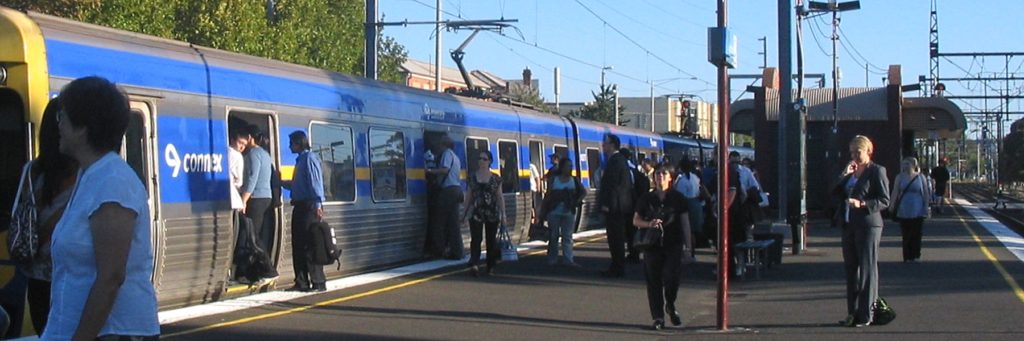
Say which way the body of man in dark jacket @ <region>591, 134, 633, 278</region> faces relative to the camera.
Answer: to the viewer's left

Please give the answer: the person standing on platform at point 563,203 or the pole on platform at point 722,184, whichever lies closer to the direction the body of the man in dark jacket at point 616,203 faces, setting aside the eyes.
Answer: the person standing on platform

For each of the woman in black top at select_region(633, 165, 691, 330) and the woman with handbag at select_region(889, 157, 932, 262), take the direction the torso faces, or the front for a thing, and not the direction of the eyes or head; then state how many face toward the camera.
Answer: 2

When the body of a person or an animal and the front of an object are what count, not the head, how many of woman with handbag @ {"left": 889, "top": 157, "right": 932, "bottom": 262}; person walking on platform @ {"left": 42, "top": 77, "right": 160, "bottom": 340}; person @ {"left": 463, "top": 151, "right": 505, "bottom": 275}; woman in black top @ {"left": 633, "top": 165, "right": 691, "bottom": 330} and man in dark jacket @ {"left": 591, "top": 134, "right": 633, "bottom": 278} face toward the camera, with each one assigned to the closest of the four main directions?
3

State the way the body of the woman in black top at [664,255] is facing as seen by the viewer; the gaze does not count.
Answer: toward the camera

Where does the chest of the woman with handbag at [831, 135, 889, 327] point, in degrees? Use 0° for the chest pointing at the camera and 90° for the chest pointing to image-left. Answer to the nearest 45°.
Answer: approximately 45°

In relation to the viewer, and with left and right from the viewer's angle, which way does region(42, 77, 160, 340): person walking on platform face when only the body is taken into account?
facing to the left of the viewer

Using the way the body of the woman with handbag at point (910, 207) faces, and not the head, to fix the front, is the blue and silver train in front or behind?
in front

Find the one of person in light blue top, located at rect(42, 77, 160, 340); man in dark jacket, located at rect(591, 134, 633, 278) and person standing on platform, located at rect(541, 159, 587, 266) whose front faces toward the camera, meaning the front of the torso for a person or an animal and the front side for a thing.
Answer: person standing on platform, located at rect(541, 159, 587, 266)

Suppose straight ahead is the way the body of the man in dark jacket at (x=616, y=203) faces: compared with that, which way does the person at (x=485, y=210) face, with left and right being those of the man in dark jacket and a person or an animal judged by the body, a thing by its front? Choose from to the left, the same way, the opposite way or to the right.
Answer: to the left

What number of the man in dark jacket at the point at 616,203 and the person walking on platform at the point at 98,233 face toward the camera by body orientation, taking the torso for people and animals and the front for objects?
0

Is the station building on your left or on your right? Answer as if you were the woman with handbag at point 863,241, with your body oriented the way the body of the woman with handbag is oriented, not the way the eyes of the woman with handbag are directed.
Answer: on your right

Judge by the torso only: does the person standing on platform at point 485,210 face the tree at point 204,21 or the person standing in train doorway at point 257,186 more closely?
the person standing in train doorway
